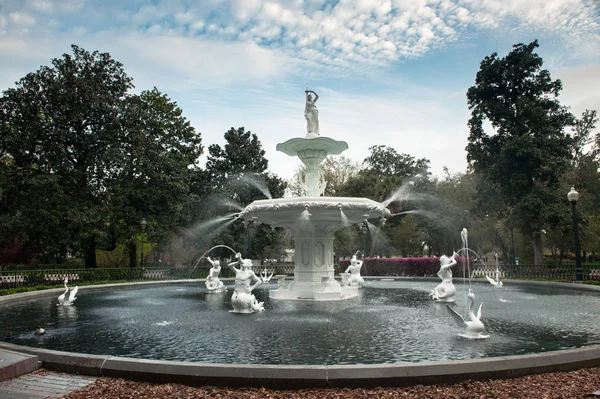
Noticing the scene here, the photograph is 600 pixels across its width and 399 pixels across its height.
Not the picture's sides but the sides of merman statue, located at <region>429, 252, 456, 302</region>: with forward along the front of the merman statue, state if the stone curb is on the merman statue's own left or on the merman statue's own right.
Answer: on the merman statue's own right

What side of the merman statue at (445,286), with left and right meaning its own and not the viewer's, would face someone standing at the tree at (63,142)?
back

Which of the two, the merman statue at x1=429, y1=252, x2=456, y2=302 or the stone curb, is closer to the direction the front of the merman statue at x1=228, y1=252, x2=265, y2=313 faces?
the stone curb

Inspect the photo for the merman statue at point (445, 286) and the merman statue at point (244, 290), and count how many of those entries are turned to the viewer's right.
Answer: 1

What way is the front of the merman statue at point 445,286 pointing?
to the viewer's right

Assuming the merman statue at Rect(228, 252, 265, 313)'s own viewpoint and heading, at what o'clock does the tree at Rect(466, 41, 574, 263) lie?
The tree is roughly at 6 o'clock from the merman statue.

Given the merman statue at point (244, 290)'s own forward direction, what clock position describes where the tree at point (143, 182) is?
The tree is roughly at 4 o'clock from the merman statue.

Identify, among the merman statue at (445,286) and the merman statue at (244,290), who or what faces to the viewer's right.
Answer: the merman statue at (445,286)

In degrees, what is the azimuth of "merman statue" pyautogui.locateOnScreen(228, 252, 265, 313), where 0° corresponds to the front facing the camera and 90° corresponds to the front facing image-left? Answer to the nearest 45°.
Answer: approximately 45°

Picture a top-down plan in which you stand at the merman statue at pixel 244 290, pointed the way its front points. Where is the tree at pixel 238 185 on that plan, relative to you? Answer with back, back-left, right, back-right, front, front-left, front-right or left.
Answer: back-right

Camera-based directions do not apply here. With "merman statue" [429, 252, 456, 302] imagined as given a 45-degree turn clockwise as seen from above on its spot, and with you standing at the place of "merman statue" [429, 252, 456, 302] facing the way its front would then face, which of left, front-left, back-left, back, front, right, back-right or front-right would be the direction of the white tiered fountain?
back-right
